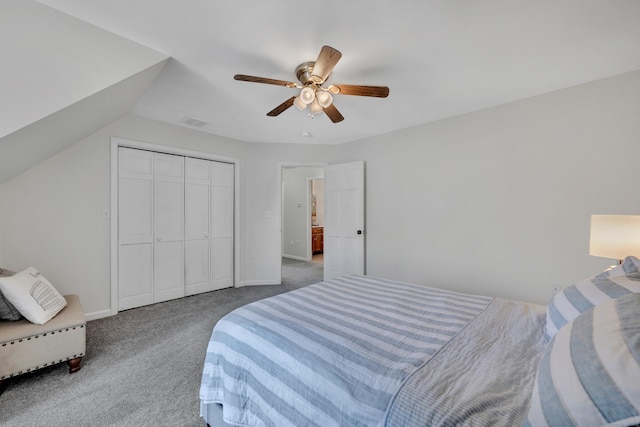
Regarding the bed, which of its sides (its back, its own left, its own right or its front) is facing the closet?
front

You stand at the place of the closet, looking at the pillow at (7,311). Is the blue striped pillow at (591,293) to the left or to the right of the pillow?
left

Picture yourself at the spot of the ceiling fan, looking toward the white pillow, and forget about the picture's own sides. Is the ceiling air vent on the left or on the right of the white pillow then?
right

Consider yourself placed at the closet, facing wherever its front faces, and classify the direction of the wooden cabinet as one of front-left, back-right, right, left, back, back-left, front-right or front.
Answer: left

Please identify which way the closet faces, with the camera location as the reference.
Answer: facing the viewer and to the right of the viewer

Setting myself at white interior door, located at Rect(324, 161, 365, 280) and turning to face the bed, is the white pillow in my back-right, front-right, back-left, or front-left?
front-right

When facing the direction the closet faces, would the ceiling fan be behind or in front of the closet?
in front

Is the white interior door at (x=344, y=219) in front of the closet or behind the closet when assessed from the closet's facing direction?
in front

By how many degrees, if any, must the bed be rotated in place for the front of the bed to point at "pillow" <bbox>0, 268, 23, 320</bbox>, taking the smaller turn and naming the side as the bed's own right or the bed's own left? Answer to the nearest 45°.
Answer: approximately 45° to the bed's own left

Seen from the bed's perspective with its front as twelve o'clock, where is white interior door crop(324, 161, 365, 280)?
The white interior door is roughly at 1 o'clock from the bed.

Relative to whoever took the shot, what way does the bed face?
facing away from the viewer and to the left of the viewer
